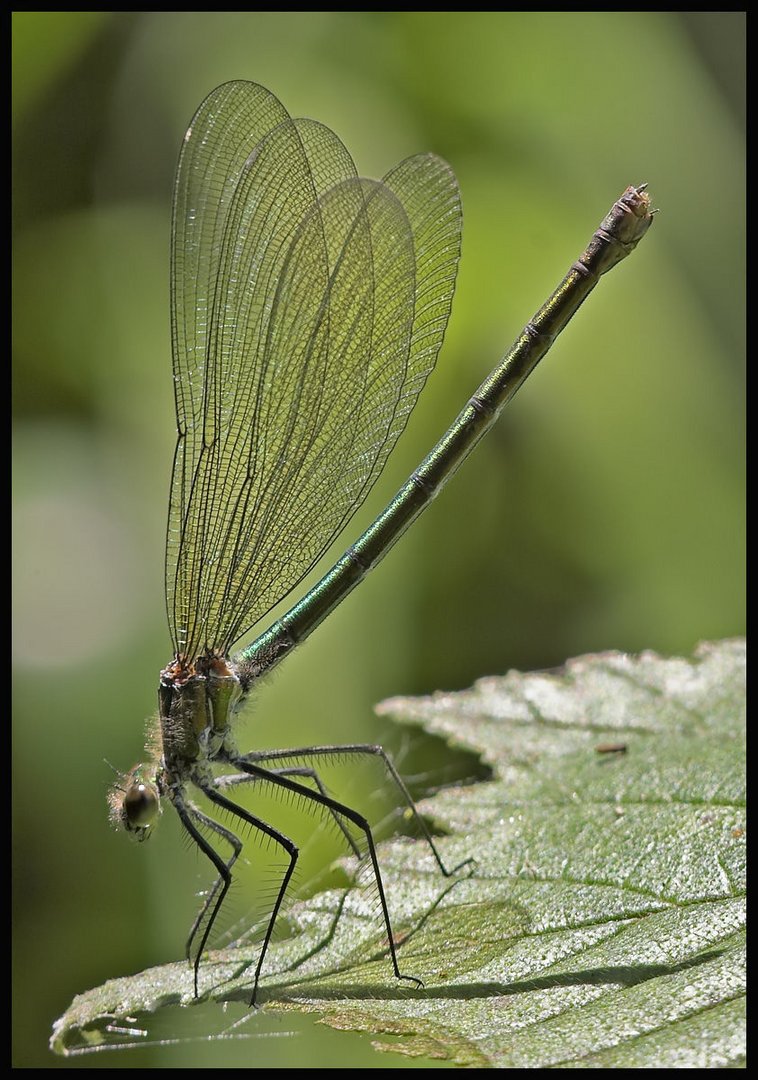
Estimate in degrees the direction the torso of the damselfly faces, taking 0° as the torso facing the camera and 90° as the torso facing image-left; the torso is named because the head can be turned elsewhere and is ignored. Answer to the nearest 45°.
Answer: approximately 90°
